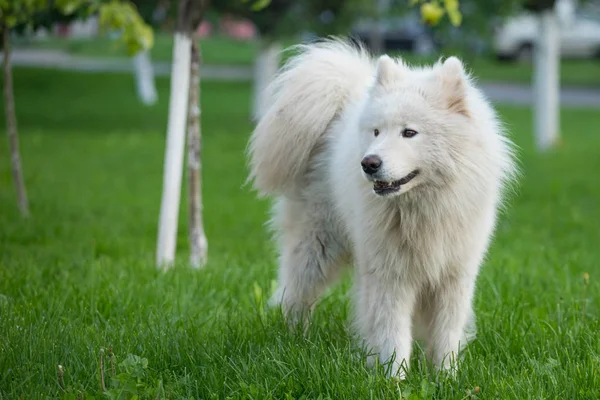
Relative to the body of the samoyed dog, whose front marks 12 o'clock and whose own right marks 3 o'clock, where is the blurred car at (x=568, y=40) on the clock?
The blurred car is roughly at 8 o'clock from the samoyed dog.

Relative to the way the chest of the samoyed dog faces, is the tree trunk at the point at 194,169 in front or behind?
behind

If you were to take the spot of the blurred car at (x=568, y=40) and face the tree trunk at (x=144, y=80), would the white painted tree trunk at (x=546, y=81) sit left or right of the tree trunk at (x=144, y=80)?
left

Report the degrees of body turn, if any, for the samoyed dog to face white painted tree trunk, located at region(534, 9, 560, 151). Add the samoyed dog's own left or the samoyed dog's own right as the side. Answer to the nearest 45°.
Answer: approximately 135° to the samoyed dog's own left

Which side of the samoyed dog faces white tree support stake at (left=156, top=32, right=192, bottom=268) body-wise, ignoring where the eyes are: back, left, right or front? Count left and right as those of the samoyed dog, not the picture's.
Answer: back

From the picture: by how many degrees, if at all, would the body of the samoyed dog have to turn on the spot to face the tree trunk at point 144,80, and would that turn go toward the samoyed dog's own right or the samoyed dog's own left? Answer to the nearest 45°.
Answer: approximately 135° to the samoyed dog's own left

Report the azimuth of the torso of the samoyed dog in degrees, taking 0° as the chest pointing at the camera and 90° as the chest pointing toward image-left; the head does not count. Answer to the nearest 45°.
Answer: approximately 315°

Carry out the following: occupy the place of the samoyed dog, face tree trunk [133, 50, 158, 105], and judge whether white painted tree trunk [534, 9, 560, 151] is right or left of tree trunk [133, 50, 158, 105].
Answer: right

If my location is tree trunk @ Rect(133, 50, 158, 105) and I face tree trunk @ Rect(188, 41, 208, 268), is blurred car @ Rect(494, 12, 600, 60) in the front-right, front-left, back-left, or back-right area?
back-left
